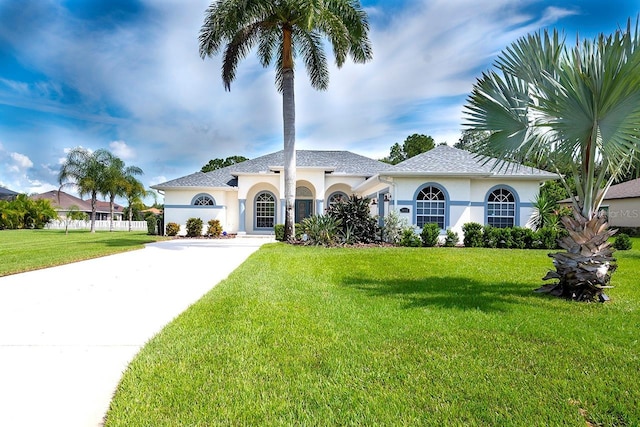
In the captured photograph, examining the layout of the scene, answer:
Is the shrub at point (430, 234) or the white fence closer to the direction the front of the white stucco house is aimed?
the shrub

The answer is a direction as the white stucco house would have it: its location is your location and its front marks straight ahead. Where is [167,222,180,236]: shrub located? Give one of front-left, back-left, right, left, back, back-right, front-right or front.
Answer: right

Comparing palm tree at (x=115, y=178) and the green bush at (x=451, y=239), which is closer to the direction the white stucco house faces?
the green bush

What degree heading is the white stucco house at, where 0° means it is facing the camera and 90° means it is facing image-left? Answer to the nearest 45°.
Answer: approximately 0°

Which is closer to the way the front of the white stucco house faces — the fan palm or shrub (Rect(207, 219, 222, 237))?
the fan palm

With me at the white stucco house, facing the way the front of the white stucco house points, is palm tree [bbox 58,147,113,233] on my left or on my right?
on my right

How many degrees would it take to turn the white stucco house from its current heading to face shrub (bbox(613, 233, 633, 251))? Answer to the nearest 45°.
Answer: approximately 45° to its left

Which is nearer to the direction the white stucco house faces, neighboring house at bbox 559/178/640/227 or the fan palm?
the fan palm

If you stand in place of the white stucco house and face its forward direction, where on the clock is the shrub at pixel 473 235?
The shrub is roughly at 11 o'clock from the white stucco house.

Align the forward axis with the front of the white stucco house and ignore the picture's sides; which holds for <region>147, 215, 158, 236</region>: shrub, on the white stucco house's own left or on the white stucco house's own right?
on the white stucco house's own right

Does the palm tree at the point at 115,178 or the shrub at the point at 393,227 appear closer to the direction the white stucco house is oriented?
the shrub

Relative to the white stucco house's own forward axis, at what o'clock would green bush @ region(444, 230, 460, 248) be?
The green bush is roughly at 11 o'clock from the white stucco house.

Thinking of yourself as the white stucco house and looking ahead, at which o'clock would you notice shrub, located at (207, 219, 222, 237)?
The shrub is roughly at 3 o'clock from the white stucco house.

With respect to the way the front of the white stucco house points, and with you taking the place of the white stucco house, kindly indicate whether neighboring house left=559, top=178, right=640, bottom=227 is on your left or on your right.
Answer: on your left

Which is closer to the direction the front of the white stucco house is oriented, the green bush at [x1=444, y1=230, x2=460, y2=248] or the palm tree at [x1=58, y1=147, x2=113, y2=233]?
the green bush

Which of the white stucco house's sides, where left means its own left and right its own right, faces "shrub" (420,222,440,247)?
front

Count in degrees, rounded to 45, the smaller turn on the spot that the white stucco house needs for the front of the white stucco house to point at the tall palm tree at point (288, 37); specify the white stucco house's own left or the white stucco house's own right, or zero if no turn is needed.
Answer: approximately 45° to the white stucco house's own right

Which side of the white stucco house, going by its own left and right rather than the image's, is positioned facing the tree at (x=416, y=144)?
back

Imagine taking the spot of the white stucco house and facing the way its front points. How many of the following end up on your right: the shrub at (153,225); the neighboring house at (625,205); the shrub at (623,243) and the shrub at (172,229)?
2
